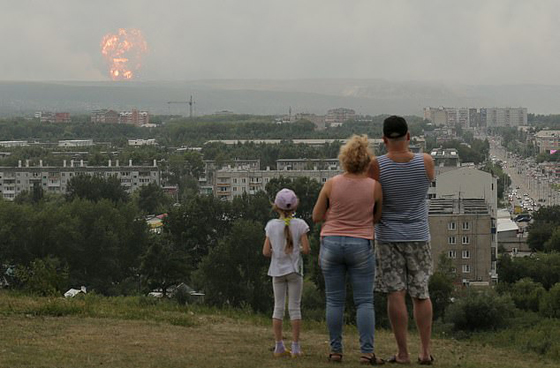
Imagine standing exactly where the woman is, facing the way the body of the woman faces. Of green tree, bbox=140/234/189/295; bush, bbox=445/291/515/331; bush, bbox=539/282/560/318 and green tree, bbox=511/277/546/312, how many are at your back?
0

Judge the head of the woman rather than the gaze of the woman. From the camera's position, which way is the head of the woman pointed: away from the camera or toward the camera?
away from the camera

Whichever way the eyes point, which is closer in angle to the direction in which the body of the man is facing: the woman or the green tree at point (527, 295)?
the green tree

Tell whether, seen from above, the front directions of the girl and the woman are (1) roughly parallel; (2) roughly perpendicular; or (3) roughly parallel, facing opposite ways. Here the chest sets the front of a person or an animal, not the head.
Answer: roughly parallel

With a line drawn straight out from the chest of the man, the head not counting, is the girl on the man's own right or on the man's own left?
on the man's own left

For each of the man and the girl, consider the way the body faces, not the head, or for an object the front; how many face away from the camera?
2

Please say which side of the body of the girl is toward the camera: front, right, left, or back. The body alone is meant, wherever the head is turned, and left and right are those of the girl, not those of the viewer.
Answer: back

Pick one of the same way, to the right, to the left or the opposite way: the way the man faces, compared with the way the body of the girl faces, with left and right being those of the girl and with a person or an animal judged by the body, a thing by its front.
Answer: the same way

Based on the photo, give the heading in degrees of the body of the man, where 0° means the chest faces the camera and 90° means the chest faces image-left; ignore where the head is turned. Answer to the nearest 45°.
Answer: approximately 180°

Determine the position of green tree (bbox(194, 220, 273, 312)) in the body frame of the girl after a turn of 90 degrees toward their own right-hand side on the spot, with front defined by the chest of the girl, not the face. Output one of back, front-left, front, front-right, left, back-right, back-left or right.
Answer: left

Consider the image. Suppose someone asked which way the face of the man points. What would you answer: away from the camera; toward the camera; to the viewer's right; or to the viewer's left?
away from the camera

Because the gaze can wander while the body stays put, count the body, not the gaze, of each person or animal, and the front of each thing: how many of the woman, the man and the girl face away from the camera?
3

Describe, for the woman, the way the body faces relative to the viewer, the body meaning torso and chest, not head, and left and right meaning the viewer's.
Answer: facing away from the viewer
